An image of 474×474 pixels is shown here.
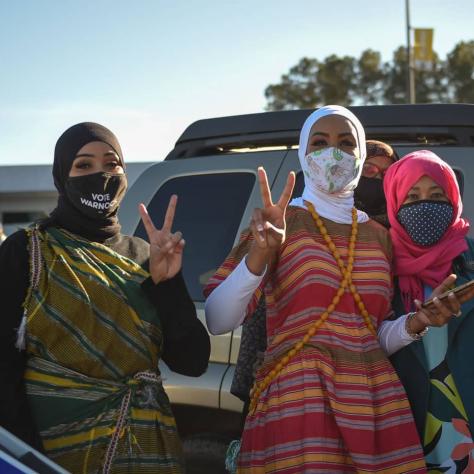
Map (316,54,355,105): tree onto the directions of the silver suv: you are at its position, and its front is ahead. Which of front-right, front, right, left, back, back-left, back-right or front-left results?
left

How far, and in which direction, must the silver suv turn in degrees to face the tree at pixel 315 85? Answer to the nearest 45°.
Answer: approximately 90° to its left

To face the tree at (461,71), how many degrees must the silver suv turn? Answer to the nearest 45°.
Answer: approximately 90° to its left

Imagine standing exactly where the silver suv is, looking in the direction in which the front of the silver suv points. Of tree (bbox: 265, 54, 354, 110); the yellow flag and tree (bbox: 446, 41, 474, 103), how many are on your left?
3

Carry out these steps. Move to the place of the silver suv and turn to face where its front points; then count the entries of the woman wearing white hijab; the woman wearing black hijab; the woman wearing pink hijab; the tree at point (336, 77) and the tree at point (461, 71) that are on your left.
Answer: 2

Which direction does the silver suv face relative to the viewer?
to the viewer's right

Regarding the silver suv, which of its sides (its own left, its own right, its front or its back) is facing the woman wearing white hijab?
right

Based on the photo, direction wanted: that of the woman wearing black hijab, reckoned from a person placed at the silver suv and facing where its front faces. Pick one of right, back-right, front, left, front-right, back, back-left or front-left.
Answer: right

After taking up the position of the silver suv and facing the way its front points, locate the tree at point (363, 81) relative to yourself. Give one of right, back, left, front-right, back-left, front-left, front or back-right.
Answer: left
